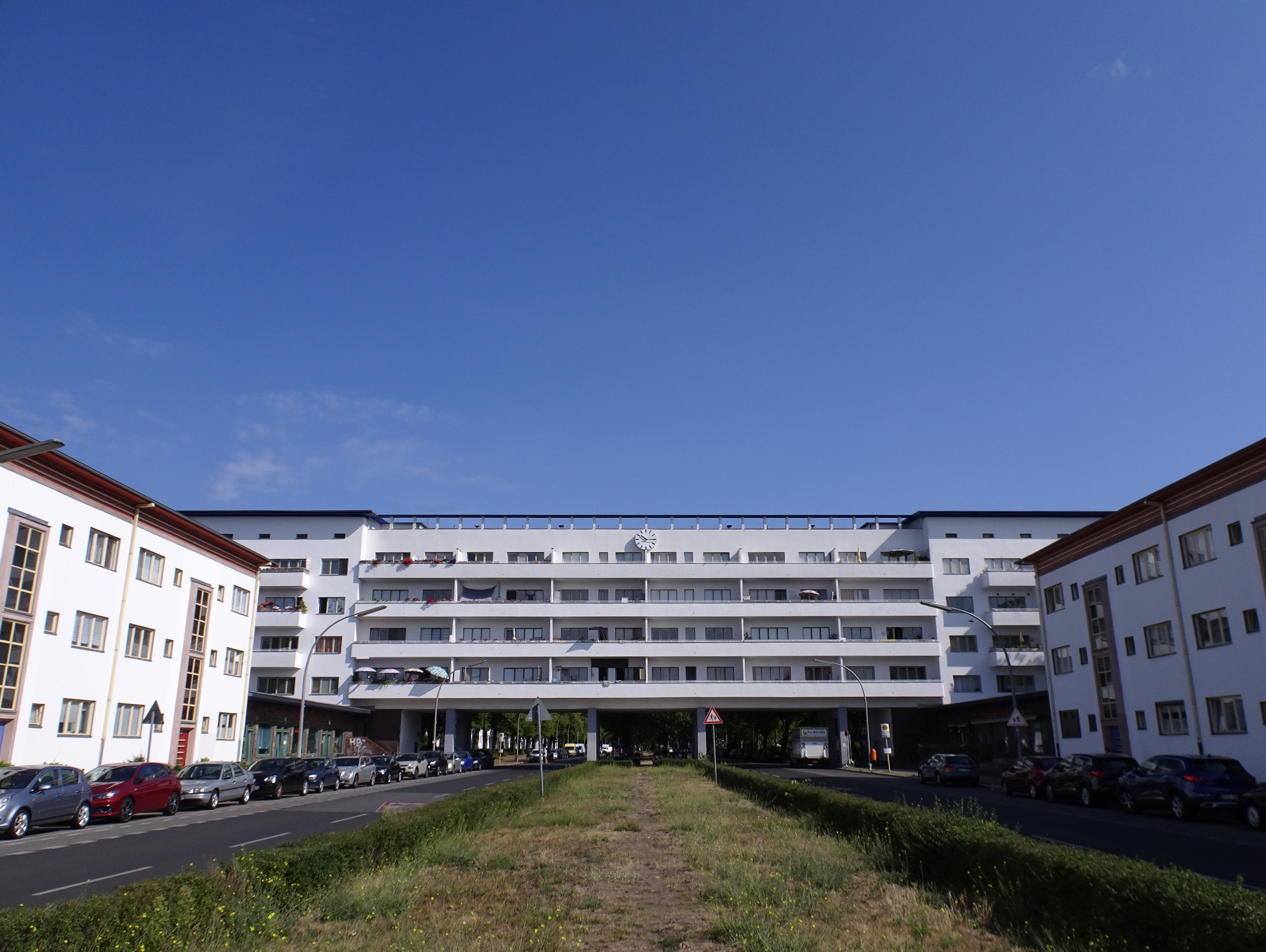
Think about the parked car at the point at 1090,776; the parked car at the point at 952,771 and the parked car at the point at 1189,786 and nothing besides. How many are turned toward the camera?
0

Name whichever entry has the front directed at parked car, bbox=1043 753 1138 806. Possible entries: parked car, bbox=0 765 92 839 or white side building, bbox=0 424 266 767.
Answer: the white side building

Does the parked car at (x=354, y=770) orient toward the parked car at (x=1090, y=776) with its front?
no

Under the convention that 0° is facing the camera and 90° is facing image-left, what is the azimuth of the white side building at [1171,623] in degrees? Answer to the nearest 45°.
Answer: approximately 45°

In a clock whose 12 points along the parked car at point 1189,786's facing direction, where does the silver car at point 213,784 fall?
The silver car is roughly at 10 o'clock from the parked car.

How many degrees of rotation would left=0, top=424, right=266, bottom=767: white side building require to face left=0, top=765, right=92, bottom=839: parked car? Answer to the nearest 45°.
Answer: approximately 45° to its right

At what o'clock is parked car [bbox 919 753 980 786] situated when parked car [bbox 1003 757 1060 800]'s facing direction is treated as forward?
parked car [bbox 919 753 980 786] is roughly at 1 o'clock from parked car [bbox 1003 757 1060 800].

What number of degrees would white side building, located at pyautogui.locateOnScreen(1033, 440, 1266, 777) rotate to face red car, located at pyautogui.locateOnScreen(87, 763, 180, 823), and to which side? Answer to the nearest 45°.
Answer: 0° — it already faces it

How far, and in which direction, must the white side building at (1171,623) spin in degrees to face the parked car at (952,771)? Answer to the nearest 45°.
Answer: approximately 90° to its right

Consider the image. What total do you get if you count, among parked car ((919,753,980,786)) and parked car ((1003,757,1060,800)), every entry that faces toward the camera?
0

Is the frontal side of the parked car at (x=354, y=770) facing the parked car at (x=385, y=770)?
no

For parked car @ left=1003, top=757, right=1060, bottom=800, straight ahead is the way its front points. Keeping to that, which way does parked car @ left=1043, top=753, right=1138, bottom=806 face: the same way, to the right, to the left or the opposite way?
the same way

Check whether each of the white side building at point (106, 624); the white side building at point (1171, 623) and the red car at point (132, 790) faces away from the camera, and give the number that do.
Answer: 0

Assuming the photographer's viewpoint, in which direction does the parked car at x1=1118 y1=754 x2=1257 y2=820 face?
facing away from the viewer and to the left of the viewer

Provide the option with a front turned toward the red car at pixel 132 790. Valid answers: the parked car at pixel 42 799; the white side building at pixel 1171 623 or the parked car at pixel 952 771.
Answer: the white side building

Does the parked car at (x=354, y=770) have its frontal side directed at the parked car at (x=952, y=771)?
no

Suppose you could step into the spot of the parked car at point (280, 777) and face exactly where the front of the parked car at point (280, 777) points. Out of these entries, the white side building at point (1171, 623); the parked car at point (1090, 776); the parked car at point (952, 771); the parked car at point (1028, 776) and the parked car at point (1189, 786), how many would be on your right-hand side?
0

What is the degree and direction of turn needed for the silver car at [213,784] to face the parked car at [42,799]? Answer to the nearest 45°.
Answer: approximately 45° to its left

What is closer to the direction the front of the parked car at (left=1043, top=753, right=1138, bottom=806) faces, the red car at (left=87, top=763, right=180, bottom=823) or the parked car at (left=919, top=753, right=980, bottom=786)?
the parked car

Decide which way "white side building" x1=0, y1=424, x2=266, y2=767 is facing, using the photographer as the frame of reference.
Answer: facing the viewer and to the right of the viewer

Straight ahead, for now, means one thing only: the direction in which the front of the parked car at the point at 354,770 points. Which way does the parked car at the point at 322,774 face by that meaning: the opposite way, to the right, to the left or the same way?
the same way

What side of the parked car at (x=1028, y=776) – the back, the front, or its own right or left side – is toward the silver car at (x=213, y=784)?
left
